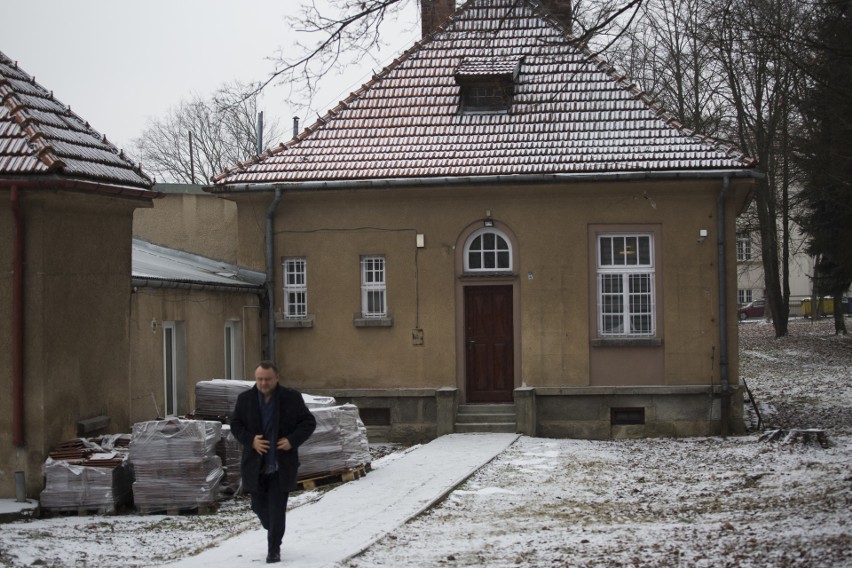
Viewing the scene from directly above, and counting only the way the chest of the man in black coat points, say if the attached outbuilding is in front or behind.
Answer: behind

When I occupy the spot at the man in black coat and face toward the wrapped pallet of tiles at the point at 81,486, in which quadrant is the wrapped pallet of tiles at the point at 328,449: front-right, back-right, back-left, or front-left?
front-right

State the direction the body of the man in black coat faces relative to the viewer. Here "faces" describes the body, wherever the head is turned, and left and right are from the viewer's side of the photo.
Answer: facing the viewer

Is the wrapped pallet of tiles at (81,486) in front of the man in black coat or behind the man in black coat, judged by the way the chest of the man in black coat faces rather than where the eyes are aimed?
behind

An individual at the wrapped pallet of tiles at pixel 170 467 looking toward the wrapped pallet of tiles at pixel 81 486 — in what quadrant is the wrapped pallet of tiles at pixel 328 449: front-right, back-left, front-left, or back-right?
back-right

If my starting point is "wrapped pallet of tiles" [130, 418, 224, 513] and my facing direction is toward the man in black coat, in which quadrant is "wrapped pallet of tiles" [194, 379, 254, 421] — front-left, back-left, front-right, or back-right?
back-left

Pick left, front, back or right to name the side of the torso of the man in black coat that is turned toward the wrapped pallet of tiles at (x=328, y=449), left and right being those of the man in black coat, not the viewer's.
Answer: back

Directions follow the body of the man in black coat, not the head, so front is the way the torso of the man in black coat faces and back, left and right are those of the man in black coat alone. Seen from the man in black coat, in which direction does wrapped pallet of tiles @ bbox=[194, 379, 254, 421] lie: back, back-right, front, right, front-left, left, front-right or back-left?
back

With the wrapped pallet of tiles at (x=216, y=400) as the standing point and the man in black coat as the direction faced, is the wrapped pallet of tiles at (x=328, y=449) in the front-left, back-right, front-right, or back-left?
front-left
